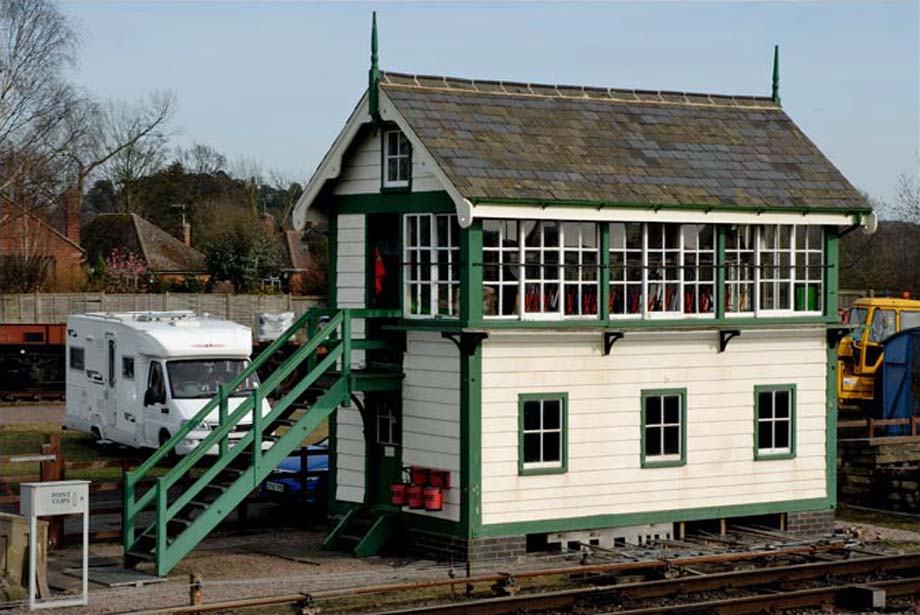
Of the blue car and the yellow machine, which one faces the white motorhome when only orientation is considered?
the yellow machine

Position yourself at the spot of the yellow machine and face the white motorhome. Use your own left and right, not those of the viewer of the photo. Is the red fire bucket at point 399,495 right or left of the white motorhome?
left

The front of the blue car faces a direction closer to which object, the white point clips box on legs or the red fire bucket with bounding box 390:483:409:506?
the white point clips box on legs

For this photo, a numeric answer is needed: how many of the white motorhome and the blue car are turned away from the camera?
0

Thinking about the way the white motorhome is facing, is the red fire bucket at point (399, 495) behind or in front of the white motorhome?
in front

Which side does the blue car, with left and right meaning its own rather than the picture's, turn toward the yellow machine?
back

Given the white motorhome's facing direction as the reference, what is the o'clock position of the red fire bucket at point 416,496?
The red fire bucket is roughly at 1 o'clock from the white motorhome.

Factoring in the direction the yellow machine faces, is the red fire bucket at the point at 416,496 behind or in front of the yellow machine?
in front

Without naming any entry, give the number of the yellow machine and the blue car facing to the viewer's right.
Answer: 0
